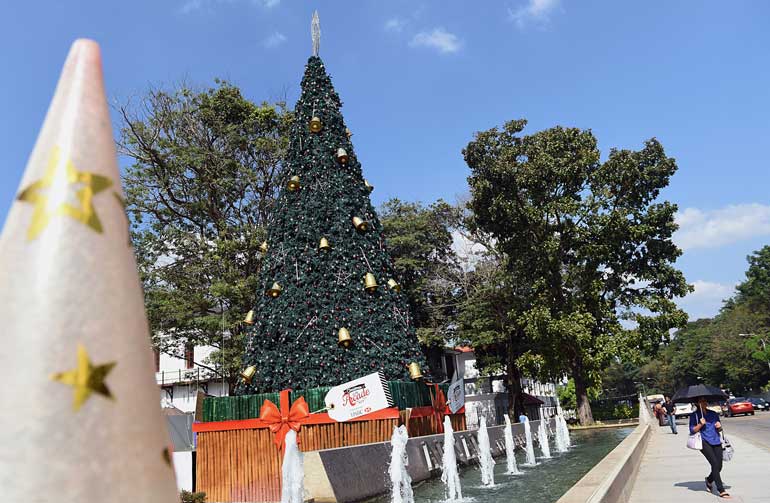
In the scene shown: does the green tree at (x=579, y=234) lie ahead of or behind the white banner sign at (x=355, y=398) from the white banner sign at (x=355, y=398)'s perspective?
behind

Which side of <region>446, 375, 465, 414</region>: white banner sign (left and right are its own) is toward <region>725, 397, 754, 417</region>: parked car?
left

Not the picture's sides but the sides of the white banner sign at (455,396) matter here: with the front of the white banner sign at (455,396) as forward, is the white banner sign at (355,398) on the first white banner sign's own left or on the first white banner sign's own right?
on the first white banner sign's own right

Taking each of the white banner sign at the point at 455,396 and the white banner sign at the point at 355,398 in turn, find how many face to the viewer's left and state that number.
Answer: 0

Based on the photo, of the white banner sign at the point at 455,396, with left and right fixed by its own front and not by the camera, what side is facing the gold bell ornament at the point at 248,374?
right

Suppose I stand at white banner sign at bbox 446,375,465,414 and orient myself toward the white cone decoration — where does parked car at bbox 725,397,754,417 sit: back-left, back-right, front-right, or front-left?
back-left

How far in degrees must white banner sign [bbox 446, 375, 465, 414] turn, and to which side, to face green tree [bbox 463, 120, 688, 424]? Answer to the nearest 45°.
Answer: approximately 90° to its left

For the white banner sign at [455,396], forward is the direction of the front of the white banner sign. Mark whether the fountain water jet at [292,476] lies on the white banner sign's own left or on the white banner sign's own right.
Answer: on the white banner sign's own right

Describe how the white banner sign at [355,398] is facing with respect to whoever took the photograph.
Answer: facing the viewer

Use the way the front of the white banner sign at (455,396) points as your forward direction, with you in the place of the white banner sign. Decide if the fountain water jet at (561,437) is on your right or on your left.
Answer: on your left

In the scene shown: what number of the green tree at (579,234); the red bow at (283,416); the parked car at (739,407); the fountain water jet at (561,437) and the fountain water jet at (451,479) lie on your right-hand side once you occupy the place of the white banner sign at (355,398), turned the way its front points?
1

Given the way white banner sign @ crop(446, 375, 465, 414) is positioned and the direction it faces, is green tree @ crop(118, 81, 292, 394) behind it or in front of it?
behind

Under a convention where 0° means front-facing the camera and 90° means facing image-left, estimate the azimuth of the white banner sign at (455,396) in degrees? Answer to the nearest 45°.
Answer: approximately 315°

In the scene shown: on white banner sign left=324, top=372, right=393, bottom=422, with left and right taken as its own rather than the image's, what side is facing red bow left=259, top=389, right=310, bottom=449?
right

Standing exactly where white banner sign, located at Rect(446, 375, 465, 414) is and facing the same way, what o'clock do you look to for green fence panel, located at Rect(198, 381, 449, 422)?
The green fence panel is roughly at 3 o'clock from the white banner sign.

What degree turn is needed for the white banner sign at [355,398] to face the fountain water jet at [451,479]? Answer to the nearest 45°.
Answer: approximately 90° to its left
